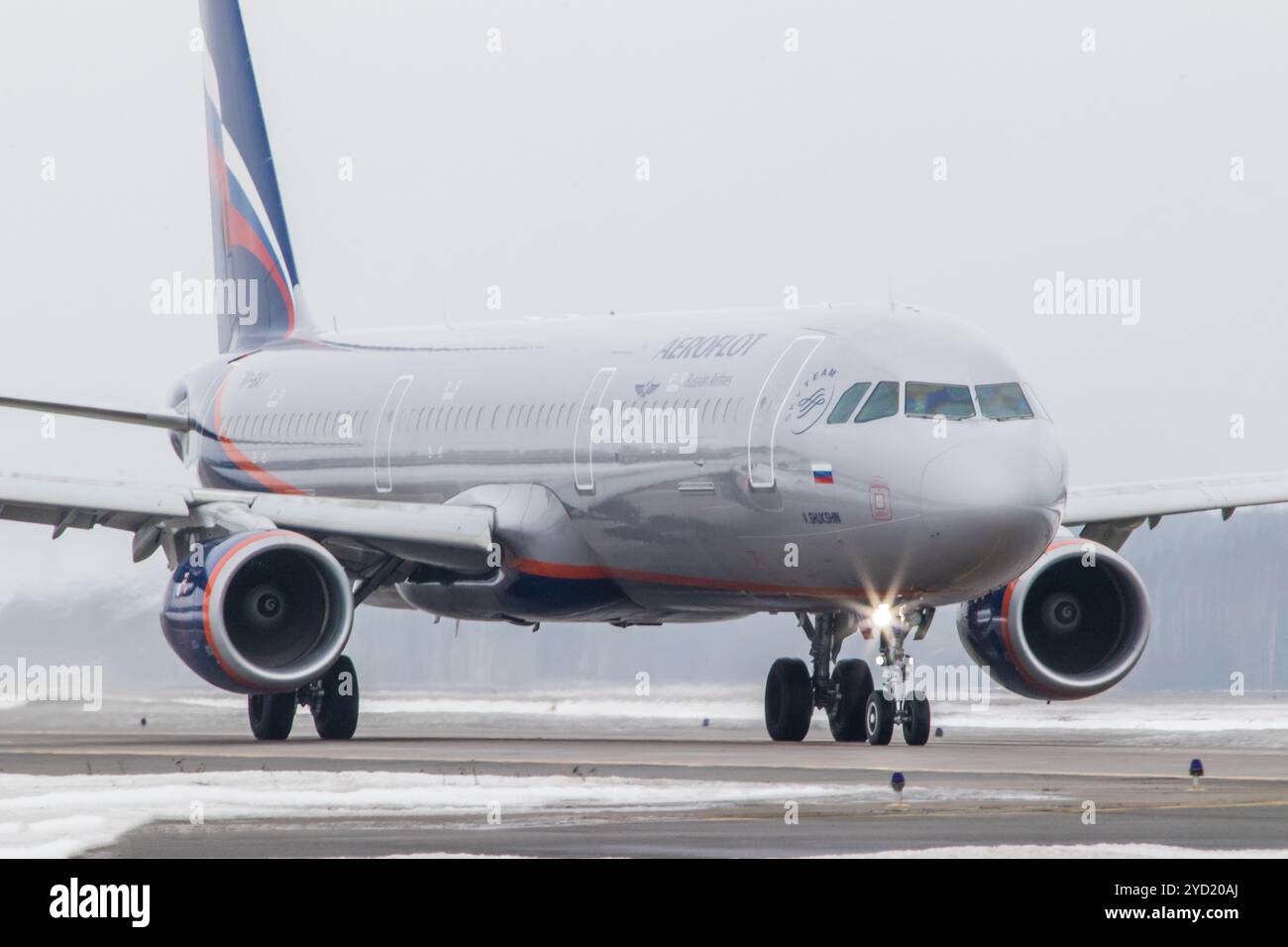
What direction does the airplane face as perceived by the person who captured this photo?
facing the viewer and to the right of the viewer
